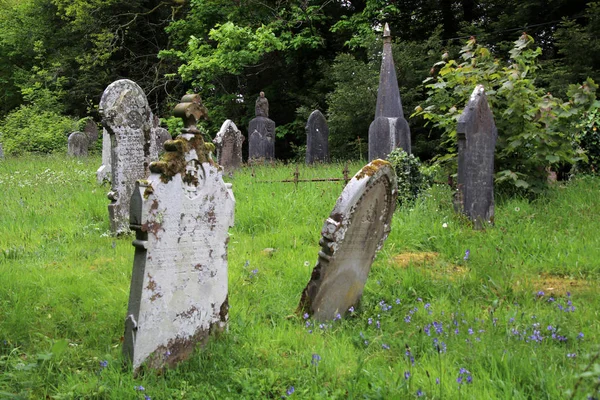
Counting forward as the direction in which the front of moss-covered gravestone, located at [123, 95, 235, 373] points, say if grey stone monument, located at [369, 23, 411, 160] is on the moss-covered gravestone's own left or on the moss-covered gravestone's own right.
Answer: on the moss-covered gravestone's own left

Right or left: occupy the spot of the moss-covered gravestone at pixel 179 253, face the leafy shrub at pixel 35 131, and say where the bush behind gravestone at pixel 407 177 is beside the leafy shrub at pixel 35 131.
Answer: right

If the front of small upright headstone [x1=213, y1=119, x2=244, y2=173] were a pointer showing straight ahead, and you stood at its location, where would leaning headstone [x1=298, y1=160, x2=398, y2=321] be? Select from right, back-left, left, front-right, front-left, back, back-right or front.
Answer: front

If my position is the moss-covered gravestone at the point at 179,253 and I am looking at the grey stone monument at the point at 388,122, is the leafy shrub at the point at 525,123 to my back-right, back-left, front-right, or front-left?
front-right

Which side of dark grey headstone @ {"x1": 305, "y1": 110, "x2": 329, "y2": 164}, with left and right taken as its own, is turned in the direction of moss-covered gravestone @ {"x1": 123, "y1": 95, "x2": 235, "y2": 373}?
front

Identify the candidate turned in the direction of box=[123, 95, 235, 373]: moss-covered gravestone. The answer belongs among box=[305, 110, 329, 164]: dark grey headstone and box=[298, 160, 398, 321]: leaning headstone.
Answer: the dark grey headstone

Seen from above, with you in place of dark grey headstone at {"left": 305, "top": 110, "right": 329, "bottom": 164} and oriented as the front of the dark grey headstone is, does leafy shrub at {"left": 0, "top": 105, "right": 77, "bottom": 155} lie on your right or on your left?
on your right

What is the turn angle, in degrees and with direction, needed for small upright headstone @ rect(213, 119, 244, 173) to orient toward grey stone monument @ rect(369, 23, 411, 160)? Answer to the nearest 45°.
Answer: approximately 45° to its left

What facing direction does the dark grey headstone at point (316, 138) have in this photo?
toward the camera

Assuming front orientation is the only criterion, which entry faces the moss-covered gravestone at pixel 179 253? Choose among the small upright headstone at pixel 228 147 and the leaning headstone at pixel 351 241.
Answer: the small upright headstone

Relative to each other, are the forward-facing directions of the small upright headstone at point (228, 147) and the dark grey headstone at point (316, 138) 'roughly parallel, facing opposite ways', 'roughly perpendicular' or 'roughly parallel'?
roughly parallel

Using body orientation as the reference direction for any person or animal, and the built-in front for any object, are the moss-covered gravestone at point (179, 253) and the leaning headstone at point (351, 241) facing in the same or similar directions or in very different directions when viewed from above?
same or similar directions

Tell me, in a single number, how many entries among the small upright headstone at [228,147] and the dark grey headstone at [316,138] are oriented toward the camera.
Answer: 2
